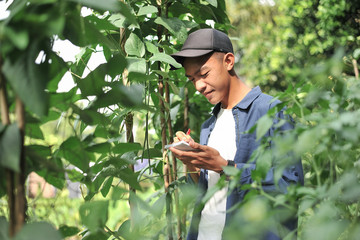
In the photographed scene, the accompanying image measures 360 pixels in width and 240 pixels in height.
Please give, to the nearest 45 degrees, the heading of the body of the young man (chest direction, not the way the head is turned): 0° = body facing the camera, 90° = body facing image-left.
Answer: approximately 45°

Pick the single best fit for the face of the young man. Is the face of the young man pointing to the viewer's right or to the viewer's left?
to the viewer's left
